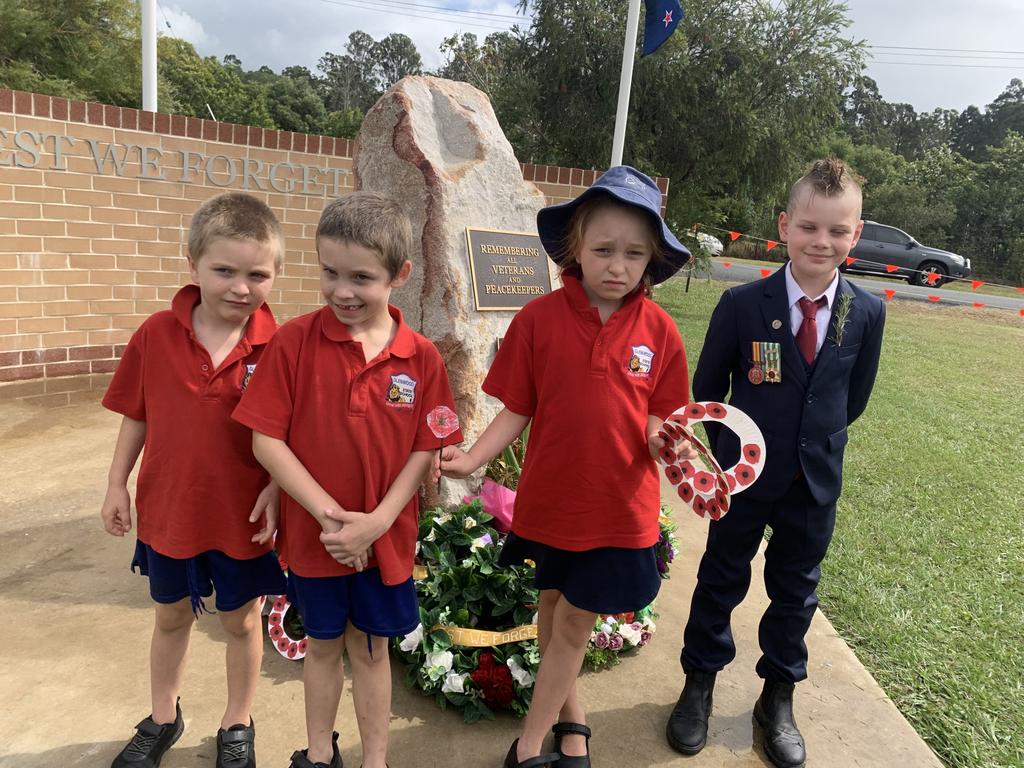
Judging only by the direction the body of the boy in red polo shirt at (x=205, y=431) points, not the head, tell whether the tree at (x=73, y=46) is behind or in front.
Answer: behind

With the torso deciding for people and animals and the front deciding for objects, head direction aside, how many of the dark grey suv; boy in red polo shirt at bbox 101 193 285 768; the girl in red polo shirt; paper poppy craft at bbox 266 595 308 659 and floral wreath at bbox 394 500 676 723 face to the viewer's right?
1

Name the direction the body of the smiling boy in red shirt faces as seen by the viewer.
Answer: toward the camera

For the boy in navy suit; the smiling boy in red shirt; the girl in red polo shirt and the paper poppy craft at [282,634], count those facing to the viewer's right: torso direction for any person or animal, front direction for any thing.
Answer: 0

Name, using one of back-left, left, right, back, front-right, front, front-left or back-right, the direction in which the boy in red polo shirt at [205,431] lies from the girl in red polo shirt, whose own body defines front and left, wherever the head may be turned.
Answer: right

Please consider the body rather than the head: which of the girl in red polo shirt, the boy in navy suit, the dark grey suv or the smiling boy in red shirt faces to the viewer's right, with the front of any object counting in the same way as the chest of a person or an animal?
the dark grey suv

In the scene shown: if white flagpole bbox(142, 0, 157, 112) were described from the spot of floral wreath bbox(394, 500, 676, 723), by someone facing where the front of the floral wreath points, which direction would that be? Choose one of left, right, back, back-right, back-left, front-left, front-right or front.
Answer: back-right

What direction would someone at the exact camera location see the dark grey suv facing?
facing to the right of the viewer

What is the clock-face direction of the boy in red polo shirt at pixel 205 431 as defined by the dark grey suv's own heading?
The boy in red polo shirt is roughly at 3 o'clock from the dark grey suv.

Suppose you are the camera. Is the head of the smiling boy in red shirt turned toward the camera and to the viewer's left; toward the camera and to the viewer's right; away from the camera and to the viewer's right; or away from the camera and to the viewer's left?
toward the camera and to the viewer's left

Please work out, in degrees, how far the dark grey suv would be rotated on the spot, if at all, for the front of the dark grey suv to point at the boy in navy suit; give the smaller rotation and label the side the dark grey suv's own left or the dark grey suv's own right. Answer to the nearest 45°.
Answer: approximately 90° to the dark grey suv's own right

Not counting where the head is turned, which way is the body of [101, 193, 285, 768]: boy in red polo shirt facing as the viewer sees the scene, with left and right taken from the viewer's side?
facing the viewer

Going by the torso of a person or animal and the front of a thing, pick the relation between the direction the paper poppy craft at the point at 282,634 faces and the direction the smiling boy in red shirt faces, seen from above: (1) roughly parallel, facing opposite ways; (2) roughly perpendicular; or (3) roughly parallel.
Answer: roughly parallel

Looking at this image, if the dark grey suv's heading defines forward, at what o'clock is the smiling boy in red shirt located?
The smiling boy in red shirt is roughly at 3 o'clock from the dark grey suv.
